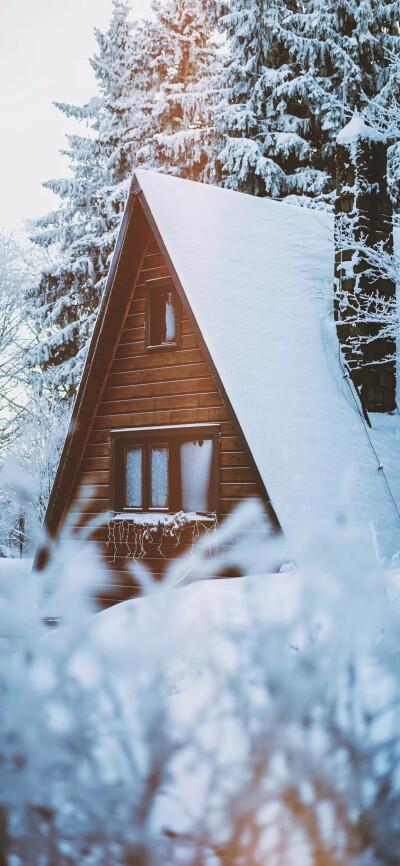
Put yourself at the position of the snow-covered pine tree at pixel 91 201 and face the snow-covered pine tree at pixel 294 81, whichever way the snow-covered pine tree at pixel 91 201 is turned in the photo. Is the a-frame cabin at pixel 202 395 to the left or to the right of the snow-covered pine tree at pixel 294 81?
right

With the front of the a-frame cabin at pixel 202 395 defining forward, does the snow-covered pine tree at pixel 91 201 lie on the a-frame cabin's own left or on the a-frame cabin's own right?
on the a-frame cabin's own right

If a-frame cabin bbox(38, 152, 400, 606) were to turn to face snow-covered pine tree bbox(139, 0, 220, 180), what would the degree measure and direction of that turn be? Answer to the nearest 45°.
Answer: approximately 135° to its right

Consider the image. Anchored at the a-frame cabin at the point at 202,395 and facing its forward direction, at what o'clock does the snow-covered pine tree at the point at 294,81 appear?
The snow-covered pine tree is roughly at 5 o'clock from the a-frame cabin.

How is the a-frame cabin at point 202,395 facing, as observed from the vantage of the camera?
facing the viewer and to the left of the viewer
